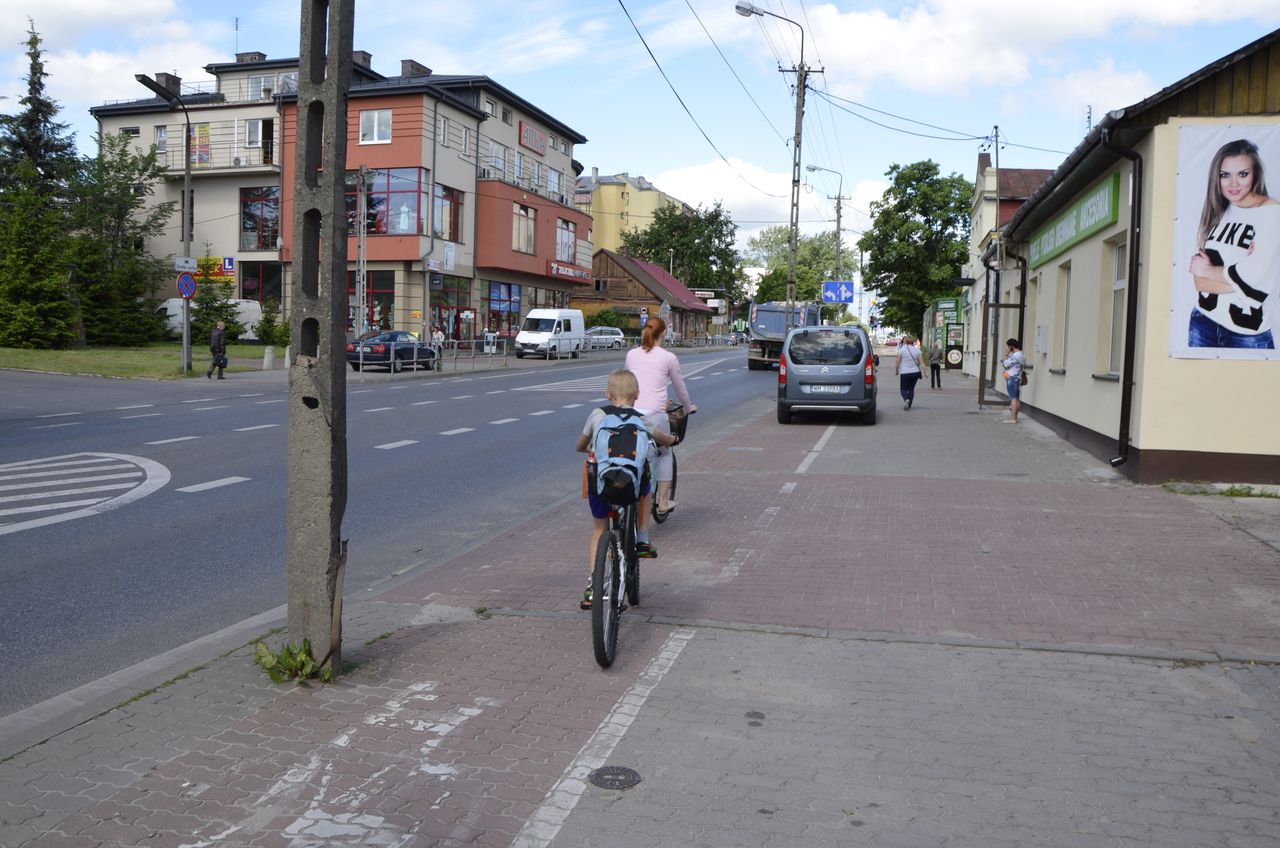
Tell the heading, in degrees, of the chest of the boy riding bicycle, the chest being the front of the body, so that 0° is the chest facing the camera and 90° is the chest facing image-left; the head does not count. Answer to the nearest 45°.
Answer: approximately 180°

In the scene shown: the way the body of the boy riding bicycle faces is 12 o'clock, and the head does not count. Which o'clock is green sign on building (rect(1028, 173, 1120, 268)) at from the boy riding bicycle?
The green sign on building is roughly at 1 o'clock from the boy riding bicycle.

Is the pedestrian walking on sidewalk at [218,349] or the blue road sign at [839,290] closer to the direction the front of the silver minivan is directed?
the blue road sign

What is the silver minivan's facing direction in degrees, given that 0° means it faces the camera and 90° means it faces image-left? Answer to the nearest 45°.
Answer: approximately 180°

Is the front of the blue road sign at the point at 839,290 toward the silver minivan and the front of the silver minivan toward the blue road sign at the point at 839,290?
yes

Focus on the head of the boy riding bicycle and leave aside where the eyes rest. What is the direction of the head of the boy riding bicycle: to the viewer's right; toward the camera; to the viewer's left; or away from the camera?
away from the camera
